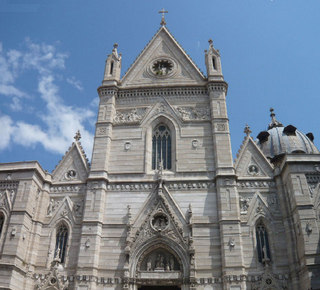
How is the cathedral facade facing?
toward the camera
